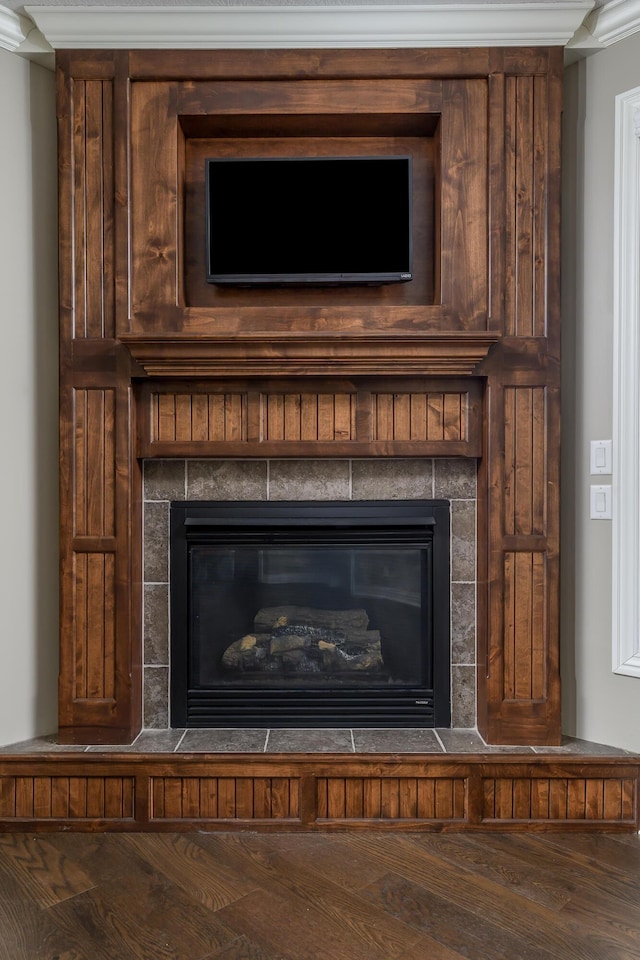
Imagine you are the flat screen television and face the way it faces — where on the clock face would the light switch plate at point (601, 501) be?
The light switch plate is roughly at 9 o'clock from the flat screen television.

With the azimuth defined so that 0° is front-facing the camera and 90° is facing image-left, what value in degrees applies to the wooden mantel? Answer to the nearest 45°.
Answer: approximately 0°

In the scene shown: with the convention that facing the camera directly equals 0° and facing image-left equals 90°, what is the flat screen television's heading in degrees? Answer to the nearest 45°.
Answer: approximately 0°

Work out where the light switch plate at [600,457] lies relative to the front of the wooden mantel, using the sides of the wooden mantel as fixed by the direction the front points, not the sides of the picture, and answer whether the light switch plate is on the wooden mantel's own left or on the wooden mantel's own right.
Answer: on the wooden mantel's own left

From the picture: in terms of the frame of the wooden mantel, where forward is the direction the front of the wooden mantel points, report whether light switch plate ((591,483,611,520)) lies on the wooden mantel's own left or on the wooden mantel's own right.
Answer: on the wooden mantel's own left

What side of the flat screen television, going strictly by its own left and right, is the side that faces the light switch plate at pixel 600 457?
left
